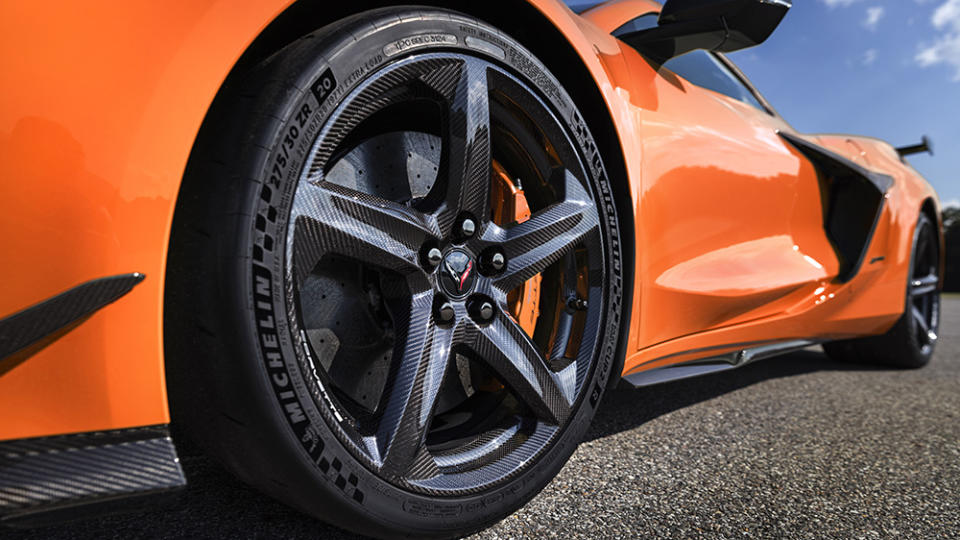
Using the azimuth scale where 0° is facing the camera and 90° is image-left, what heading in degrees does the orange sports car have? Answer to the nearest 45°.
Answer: approximately 45°
